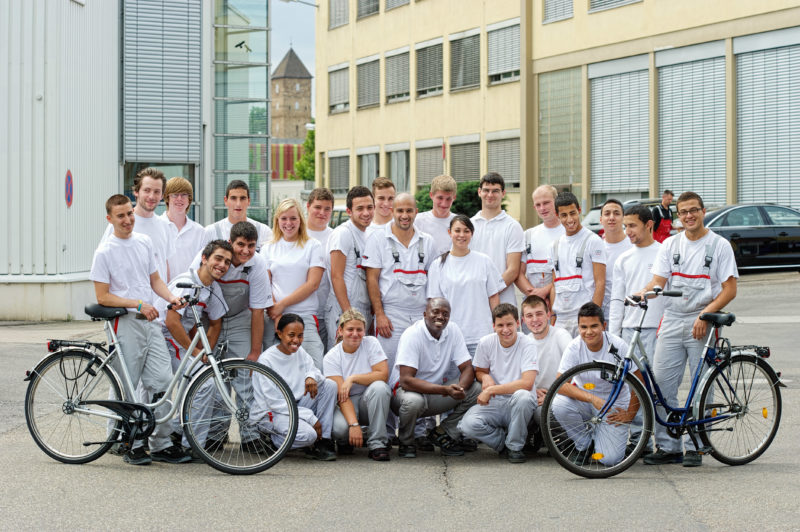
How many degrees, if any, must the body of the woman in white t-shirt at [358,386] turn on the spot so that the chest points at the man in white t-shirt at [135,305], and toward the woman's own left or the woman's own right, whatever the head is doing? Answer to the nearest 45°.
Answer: approximately 90° to the woman's own right

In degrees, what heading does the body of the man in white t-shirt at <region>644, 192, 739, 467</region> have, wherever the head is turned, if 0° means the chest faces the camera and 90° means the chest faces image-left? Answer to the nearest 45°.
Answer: approximately 0°

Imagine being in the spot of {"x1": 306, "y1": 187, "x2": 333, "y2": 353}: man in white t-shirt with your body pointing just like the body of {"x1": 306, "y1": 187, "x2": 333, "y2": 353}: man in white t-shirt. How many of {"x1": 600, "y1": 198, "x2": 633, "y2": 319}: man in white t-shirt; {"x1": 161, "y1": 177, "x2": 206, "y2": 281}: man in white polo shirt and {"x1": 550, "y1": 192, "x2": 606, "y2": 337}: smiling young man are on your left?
2

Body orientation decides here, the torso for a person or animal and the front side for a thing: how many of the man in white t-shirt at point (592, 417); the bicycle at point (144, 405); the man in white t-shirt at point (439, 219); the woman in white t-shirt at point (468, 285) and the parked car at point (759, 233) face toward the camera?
3

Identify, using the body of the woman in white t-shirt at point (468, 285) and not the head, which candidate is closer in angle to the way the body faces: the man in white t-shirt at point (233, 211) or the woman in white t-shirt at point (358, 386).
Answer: the woman in white t-shirt

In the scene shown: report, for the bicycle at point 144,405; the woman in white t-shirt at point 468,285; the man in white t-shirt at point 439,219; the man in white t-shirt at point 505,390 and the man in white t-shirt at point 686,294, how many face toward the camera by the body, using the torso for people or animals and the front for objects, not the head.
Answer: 4

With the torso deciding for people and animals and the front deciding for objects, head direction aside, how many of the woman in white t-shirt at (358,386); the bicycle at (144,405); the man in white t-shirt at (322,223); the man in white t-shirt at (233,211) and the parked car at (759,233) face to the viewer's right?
2

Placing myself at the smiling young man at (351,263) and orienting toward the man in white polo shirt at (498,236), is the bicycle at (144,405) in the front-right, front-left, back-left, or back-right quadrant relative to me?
back-right

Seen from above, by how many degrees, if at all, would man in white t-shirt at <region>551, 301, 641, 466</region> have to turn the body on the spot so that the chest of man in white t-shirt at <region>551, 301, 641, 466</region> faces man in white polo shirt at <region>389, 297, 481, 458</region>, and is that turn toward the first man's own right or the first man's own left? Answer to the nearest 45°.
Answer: approximately 135° to the first man's own right
